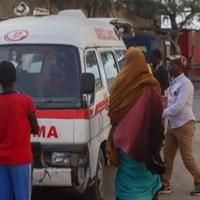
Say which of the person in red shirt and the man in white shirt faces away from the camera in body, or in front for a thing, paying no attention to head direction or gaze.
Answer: the person in red shirt

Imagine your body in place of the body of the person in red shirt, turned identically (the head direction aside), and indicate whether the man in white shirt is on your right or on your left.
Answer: on your right

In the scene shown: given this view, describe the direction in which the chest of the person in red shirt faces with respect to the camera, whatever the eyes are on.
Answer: away from the camera

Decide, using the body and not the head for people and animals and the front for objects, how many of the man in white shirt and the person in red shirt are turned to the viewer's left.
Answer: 1

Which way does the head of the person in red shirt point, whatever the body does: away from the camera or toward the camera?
away from the camera

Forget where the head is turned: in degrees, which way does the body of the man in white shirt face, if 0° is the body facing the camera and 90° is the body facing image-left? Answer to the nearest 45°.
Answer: approximately 90°

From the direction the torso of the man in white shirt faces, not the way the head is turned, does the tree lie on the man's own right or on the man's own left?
on the man's own right

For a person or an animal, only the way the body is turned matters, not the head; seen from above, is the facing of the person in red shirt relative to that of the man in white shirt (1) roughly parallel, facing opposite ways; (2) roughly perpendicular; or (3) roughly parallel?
roughly perpendicular
